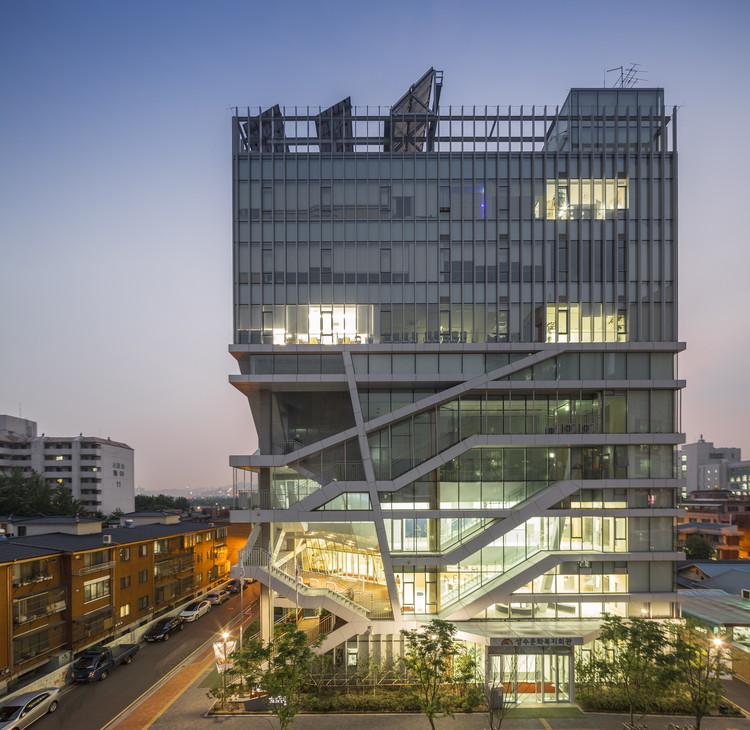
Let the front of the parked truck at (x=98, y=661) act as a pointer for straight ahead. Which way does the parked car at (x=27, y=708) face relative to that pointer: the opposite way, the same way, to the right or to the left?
the same way

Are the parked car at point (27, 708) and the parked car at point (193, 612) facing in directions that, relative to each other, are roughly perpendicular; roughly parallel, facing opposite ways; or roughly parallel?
roughly parallel

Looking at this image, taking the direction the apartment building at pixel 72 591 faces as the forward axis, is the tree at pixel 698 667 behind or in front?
in front

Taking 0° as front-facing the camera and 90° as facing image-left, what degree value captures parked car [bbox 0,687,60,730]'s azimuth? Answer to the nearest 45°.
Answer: approximately 45°

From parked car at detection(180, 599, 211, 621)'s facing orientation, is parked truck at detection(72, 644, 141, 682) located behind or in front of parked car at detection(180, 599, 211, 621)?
in front

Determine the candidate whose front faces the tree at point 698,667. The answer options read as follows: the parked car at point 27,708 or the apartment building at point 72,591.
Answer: the apartment building

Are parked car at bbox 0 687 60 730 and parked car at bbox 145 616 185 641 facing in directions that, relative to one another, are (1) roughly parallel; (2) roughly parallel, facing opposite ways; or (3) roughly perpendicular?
roughly parallel

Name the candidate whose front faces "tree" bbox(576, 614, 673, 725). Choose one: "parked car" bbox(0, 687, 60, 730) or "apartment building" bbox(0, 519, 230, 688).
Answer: the apartment building

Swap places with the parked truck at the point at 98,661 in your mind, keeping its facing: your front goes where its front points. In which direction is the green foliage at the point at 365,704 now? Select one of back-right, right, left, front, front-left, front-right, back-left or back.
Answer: left

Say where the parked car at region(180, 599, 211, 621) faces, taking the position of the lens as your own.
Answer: facing the viewer and to the left of the viewer

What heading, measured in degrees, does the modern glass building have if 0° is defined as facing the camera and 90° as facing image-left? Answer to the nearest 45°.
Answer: approximately 0°

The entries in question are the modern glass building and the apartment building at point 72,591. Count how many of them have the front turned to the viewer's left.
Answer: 0

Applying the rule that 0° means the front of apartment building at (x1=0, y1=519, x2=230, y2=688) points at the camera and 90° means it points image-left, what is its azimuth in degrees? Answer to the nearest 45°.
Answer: approximately 315°
